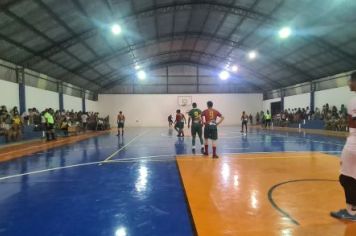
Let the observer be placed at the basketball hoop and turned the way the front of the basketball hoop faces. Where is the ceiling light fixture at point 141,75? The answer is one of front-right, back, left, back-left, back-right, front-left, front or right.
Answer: right

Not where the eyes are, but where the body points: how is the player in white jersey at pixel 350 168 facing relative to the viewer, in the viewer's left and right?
facing to the left of the viewer

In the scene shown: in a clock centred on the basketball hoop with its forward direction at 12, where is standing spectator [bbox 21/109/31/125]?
The standing spectator is roughly at 1 o'clock from the basketball hoop.

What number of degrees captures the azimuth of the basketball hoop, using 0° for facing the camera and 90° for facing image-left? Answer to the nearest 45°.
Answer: approximately 0°

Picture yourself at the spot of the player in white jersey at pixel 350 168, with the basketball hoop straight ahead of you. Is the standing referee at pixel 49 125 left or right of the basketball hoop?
left

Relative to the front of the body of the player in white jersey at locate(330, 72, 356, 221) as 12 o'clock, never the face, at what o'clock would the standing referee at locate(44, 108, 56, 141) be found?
The standing referee is roughly at 1 o'clock from the player in white jersey.

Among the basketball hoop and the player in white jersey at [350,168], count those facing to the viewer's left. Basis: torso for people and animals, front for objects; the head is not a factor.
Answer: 1

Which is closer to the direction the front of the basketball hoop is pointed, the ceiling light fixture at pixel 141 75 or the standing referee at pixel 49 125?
the standing referee

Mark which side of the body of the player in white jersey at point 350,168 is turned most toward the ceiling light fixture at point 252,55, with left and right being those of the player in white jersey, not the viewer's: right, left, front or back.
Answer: right
